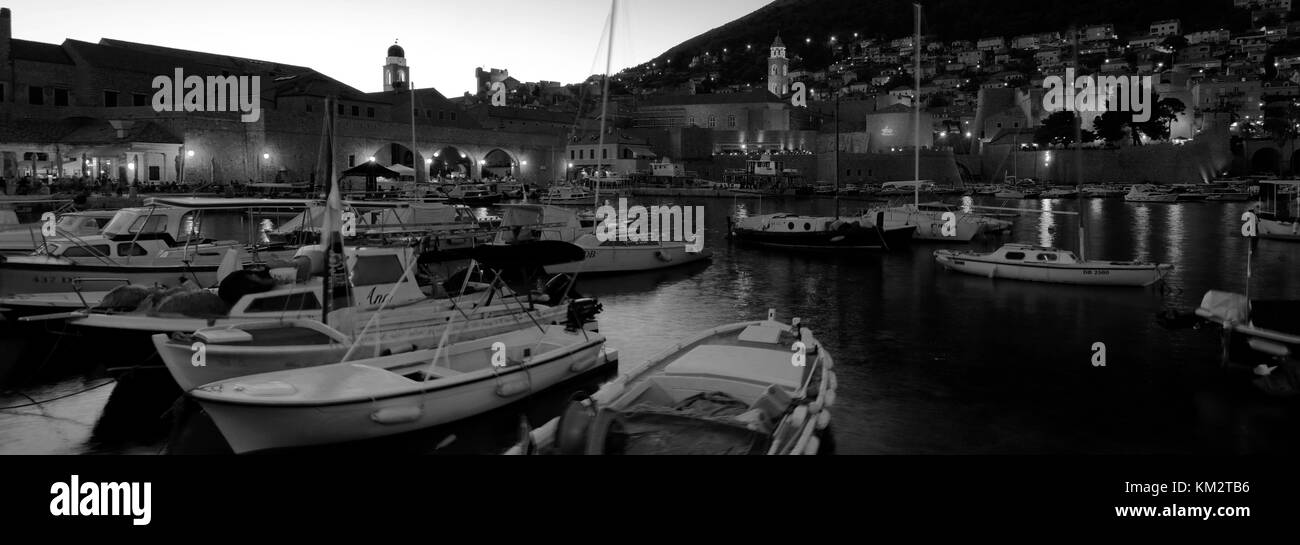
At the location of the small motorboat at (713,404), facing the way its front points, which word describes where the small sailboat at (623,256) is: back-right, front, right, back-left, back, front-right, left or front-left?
front-left

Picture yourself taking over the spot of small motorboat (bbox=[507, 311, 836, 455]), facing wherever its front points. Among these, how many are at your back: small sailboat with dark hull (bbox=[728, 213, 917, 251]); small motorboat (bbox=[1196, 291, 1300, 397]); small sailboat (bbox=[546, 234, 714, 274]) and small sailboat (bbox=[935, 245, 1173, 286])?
0

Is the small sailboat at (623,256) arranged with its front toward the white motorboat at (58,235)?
no

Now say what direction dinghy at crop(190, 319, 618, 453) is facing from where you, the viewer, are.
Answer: facing the viewer and to the left of the viewer

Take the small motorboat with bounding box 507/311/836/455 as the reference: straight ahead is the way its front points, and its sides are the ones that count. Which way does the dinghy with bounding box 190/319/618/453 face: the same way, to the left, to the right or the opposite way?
the opposite way

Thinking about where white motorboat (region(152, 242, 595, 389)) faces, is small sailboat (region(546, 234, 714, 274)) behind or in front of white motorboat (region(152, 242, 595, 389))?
behind

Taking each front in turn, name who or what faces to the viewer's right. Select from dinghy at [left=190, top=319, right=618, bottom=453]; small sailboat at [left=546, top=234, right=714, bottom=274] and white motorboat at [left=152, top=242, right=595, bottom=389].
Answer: the small sailboat

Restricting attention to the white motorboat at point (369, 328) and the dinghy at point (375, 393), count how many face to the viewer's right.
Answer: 0

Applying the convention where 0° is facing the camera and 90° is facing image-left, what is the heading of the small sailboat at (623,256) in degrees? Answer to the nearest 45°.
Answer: approximately 270°

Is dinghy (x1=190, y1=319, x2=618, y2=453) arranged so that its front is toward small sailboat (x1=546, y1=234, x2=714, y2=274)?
no

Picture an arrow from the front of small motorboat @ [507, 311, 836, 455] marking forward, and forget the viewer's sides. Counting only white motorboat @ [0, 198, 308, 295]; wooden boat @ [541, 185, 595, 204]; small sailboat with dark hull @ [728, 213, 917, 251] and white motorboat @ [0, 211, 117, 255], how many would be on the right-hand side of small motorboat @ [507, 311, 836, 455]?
0

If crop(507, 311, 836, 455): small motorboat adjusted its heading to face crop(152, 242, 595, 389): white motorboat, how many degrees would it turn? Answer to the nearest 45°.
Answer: approximately 90° to its left

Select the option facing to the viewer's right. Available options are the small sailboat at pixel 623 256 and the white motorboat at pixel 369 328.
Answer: the small sailboat

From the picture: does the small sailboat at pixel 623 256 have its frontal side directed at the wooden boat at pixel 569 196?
no

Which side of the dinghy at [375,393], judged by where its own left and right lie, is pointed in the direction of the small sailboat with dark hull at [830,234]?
back
